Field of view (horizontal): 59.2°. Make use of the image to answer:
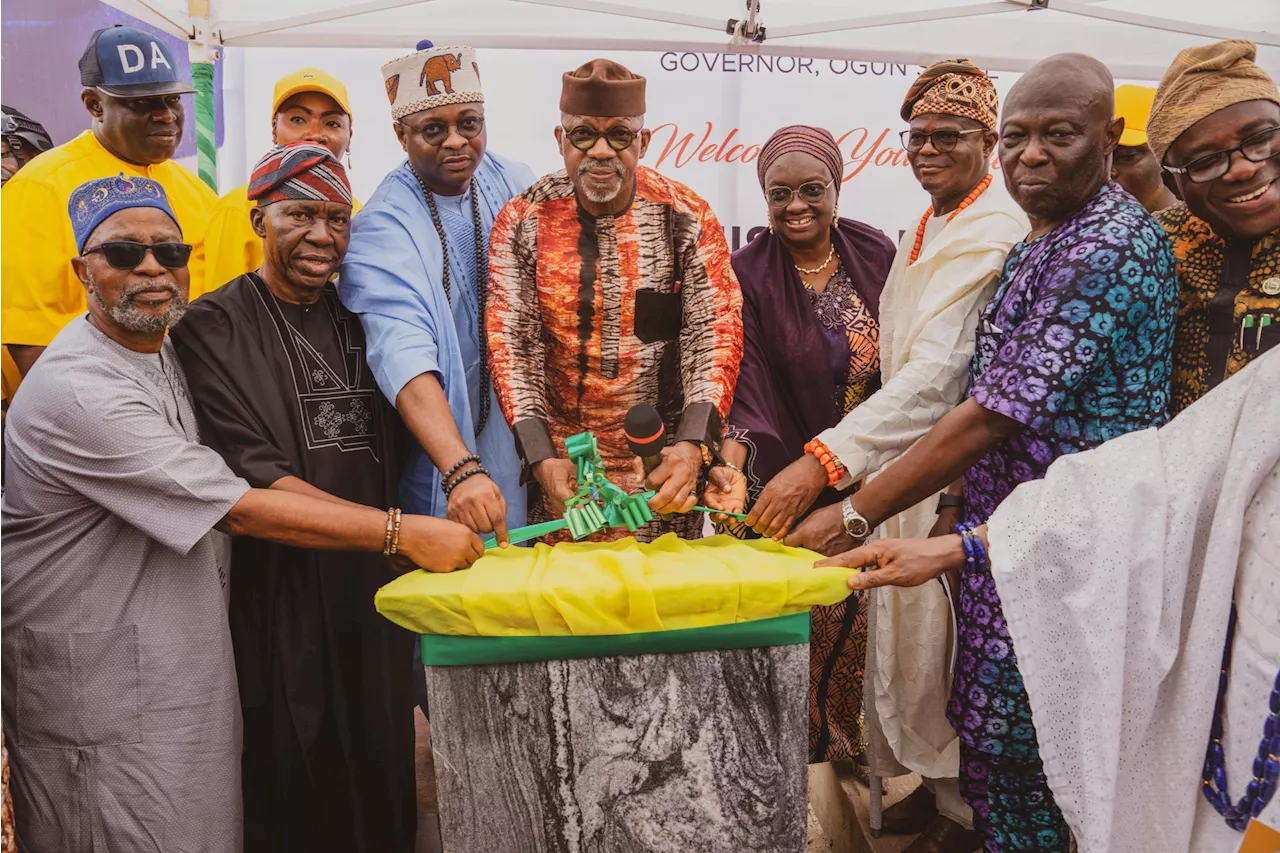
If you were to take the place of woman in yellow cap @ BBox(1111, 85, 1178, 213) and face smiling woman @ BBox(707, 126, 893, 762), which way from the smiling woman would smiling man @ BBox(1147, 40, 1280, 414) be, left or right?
left

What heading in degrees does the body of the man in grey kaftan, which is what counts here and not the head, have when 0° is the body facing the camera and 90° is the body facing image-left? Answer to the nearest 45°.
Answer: approximately 315°

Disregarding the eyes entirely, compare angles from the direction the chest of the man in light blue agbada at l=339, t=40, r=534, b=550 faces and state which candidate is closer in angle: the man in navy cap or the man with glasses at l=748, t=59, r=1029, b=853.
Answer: the man with glasses
